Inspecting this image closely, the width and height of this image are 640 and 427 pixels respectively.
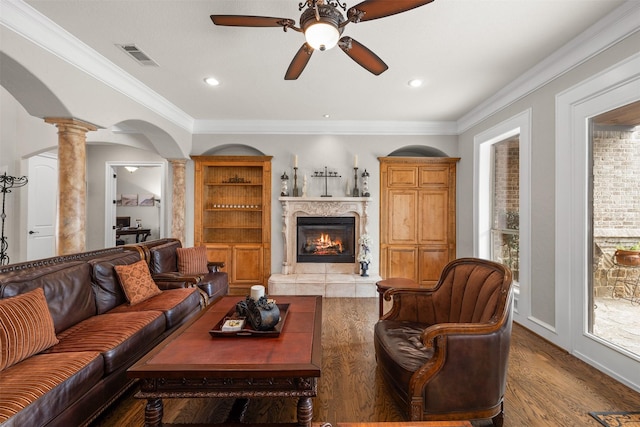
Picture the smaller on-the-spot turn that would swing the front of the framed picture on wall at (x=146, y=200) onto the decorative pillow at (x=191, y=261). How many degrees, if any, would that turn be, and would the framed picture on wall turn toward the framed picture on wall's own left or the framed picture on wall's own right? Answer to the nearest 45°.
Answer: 0° — it already faces it

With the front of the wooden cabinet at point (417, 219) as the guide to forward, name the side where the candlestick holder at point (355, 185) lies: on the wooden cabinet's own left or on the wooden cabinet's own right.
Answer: on the wooden cabinet's own right

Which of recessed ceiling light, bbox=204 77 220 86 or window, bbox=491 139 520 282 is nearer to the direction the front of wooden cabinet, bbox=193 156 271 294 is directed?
the recessed ceiling light

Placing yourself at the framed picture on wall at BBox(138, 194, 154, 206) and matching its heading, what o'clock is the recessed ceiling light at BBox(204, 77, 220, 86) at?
The recessed ceiling light is roughly at 12 o'clock from the framed picture on wall.

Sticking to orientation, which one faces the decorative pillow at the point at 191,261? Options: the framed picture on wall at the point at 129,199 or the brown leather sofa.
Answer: the framed picture on wall

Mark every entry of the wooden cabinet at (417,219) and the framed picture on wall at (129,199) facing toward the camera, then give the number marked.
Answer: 2

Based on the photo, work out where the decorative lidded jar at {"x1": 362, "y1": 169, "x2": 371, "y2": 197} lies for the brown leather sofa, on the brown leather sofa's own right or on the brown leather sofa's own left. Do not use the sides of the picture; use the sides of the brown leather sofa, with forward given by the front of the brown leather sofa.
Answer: on the brown leather sofa's own left

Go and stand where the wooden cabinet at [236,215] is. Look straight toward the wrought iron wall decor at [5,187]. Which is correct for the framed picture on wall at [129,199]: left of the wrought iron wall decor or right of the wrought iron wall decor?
right
